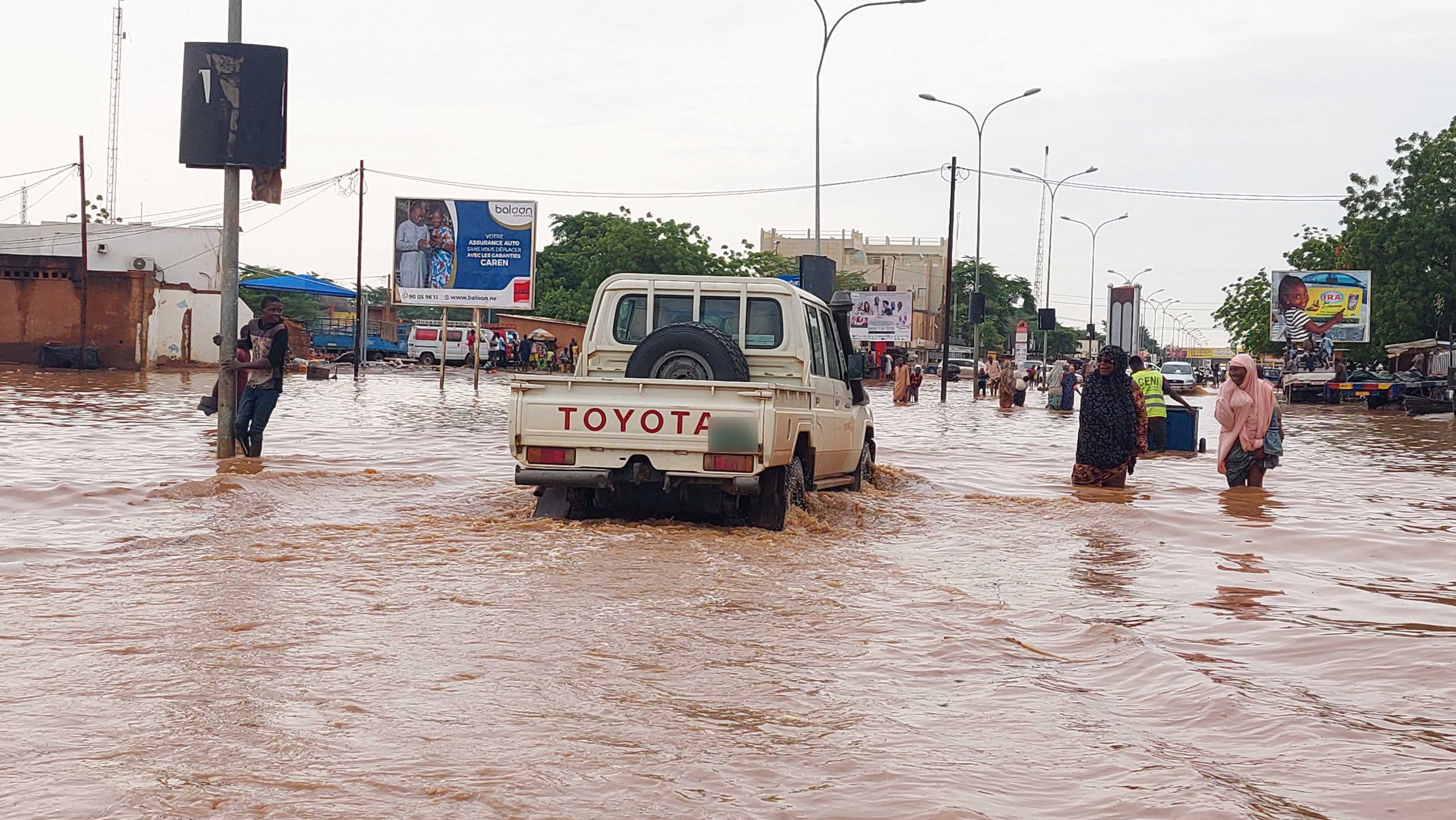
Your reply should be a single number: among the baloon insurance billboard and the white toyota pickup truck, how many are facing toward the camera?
1

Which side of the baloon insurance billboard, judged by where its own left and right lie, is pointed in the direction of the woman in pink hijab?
front

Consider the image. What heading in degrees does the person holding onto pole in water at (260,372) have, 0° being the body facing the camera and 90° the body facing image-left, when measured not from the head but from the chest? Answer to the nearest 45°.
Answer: approximately 45°

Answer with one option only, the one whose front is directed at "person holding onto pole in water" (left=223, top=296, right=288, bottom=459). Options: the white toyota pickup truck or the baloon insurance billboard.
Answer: the baloon insurance billboard

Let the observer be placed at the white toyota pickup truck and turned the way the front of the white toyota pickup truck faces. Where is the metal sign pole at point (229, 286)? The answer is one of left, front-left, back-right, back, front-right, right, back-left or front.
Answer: left

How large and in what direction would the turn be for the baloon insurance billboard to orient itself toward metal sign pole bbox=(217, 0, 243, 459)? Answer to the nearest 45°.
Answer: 0° — it already faces it

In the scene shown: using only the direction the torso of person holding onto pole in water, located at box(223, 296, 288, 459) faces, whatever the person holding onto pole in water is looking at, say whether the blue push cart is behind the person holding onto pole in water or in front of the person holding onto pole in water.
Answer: behind

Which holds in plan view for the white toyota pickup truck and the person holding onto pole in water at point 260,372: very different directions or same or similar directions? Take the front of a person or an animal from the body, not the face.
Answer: very different directions

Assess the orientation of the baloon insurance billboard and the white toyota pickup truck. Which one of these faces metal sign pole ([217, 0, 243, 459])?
the baloon insurance billboard

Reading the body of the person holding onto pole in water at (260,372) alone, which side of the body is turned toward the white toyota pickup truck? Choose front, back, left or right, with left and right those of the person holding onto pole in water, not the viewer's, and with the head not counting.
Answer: left

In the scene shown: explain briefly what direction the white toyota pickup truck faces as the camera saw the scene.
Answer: facing away from the viewer and to the right of the viewer

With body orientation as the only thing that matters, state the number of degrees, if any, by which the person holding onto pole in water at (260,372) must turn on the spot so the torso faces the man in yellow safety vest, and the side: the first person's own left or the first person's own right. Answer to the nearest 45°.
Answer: approximately 135° to the first person's own left
